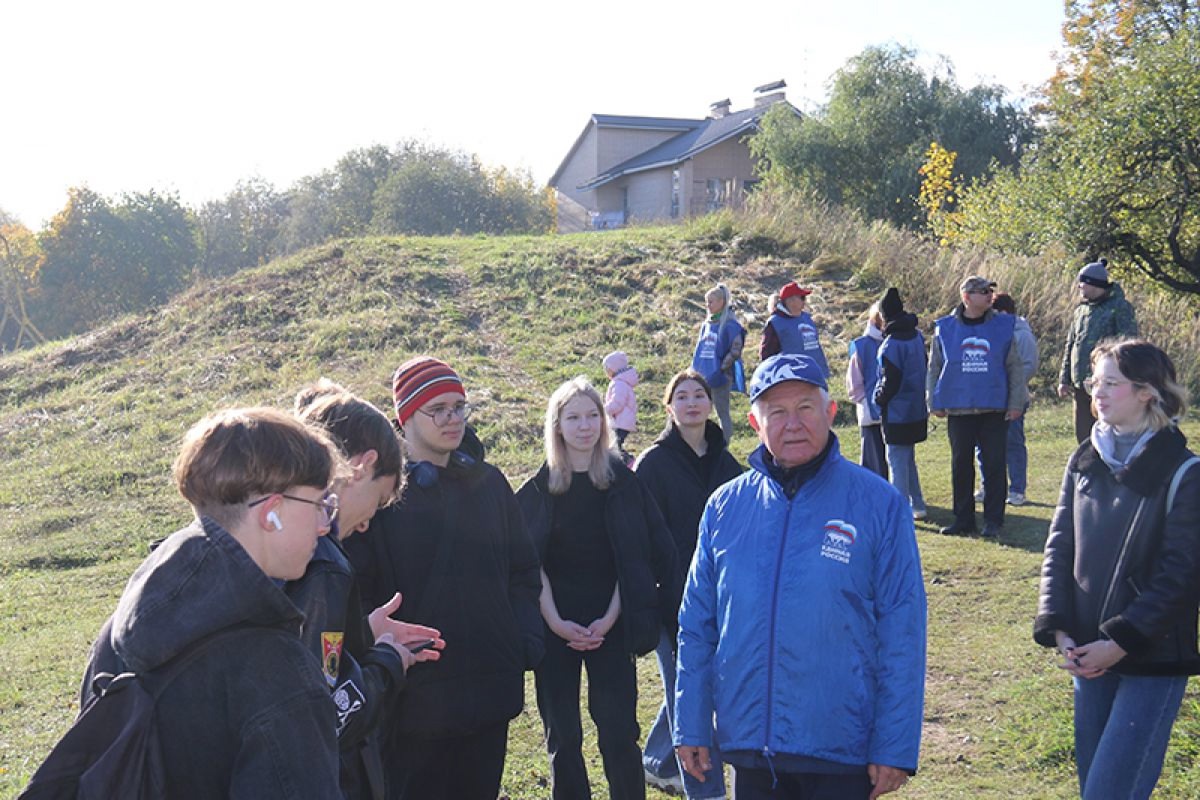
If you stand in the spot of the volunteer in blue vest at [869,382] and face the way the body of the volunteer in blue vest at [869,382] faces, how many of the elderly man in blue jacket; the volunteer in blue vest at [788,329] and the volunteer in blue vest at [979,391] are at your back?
1

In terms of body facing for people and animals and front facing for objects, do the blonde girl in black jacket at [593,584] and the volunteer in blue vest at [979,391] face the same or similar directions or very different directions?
same or similar directions

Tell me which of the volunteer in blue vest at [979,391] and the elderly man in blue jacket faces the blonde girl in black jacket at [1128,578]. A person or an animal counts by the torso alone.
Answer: the volunteer in blue vest

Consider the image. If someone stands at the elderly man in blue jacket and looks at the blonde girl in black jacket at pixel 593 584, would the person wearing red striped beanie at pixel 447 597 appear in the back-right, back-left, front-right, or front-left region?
front-left

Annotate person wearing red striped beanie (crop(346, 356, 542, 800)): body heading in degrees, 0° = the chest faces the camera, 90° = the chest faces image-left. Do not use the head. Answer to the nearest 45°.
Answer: approximately 315°

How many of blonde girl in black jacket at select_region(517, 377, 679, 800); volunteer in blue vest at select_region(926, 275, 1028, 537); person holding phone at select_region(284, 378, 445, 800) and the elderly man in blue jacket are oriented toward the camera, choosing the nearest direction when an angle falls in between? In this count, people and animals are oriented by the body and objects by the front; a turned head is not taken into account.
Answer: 3

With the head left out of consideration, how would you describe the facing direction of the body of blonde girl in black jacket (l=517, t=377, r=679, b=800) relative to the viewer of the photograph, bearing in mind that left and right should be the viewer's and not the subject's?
facing the viewer

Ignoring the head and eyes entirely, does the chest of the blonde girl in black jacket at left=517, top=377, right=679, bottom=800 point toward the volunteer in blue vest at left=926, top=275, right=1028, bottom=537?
no

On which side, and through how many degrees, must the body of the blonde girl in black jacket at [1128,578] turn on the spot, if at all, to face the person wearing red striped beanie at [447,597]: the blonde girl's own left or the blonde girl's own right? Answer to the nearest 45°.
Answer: approximately 45° to the blonde girl's own right

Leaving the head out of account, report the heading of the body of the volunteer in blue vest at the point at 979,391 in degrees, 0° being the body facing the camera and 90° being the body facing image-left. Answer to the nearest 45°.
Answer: approximately 0°

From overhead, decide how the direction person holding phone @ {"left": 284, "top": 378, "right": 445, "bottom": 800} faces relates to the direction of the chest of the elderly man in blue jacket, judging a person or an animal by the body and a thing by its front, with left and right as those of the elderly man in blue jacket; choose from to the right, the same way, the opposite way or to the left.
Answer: to the left

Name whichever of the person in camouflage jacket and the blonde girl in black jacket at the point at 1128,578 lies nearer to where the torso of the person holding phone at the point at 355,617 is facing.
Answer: the blonde girl in black jacket

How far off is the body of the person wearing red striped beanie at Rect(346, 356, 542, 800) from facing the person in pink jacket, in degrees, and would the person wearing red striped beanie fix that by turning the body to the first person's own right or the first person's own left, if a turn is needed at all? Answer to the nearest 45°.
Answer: approximately 135° to the first person's own left

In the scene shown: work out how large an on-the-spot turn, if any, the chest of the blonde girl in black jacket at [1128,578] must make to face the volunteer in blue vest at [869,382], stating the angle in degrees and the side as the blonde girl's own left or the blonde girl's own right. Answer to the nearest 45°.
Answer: approximately 135° to the blonde girl's own right

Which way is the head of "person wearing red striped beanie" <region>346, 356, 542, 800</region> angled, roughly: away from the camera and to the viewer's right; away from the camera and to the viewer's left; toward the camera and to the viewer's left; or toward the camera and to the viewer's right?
toward the camera and to the viewer's right

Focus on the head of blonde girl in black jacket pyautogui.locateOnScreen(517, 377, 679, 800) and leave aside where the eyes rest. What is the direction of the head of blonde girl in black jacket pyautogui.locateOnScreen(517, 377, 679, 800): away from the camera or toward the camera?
toward the camera

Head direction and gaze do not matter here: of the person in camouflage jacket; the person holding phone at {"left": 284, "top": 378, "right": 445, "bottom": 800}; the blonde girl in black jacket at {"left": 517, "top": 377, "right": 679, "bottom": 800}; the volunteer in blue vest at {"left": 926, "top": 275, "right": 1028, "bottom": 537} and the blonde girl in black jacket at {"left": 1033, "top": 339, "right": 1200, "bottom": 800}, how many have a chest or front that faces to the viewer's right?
1

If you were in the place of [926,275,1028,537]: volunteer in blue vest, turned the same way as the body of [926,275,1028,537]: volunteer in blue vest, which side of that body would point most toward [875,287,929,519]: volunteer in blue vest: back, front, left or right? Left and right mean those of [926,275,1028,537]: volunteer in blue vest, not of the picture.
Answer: right

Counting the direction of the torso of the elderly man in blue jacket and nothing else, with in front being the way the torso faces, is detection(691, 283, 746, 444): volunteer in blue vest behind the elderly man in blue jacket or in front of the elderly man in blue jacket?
behind
